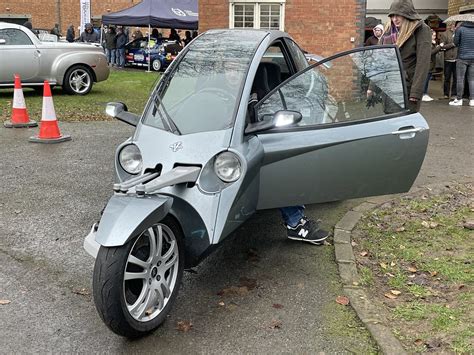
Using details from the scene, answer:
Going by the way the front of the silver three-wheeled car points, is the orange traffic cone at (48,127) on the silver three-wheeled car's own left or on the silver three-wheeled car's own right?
on the silver three-wheeled car's own right

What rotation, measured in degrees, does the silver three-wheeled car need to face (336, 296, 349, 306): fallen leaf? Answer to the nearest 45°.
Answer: approximately 90° to its left

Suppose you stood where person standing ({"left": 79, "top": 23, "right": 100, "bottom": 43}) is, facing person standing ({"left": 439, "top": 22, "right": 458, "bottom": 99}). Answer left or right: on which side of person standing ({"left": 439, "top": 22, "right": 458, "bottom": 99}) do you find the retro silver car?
right

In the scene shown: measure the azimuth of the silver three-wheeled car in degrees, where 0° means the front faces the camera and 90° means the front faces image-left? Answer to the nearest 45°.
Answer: approximately 45°

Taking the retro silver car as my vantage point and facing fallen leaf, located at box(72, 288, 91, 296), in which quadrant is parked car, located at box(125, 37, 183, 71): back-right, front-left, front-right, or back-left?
back-left
